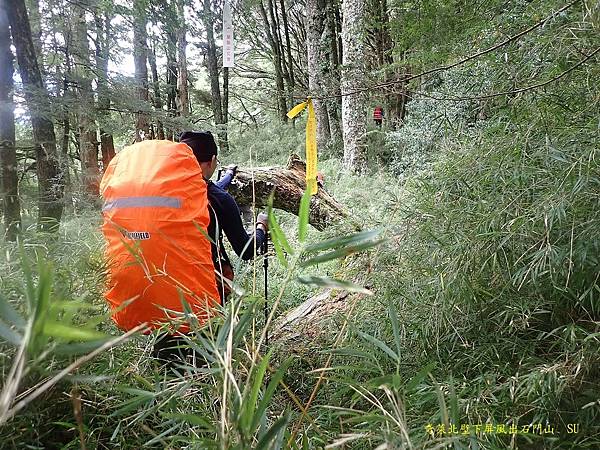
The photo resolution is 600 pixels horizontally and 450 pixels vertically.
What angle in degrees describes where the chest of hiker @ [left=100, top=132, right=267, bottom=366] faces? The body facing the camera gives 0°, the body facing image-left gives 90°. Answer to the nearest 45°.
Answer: approximately 225°

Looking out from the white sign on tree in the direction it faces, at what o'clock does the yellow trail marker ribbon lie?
The yellow trail marker ribbon is roughly at 12 o'clock from the white sign on tree.

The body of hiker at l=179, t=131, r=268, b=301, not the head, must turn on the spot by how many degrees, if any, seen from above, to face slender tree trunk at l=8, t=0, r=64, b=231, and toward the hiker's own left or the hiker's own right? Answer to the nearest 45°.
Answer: approximately 90° to the hiker's own left

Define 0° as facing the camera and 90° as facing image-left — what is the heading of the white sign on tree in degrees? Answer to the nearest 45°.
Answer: approximately 0°

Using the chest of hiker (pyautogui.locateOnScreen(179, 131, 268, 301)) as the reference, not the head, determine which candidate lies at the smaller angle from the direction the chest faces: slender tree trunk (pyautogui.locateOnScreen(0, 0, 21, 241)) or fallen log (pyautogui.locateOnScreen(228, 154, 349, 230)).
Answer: the fallen log

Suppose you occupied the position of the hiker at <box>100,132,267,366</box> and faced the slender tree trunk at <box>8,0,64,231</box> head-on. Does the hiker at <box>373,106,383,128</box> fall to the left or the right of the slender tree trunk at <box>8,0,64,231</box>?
right

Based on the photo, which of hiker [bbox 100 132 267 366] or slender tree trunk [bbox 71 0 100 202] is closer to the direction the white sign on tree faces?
the hiker

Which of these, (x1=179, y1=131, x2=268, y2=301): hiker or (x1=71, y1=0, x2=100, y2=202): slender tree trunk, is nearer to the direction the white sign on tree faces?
the hiker

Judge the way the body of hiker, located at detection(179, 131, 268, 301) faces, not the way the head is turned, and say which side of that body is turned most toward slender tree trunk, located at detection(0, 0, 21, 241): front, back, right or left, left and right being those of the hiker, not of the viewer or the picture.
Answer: left
